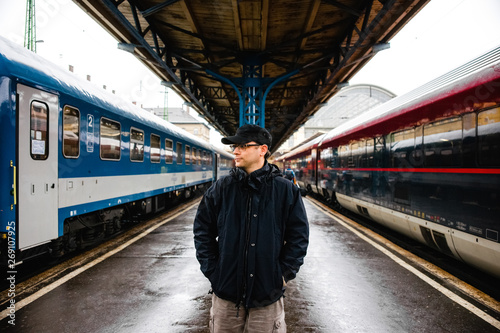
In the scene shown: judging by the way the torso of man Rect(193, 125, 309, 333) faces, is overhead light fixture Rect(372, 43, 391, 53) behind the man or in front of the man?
behind

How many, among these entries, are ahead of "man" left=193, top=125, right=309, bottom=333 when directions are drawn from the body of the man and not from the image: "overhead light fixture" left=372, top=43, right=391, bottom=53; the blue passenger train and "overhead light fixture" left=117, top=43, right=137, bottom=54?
0

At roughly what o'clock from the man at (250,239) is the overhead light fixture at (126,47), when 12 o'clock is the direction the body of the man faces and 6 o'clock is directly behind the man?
The overhead light fixture is roughly at 5 o'clock from the man.

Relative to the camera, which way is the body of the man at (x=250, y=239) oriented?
toward the camera

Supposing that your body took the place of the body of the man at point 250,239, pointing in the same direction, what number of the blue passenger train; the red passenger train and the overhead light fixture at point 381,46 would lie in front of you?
0

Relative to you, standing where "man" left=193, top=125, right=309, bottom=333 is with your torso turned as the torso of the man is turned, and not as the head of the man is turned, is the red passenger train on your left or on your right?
on your left

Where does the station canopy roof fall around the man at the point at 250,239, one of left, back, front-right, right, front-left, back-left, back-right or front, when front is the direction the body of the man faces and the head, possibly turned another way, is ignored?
back
